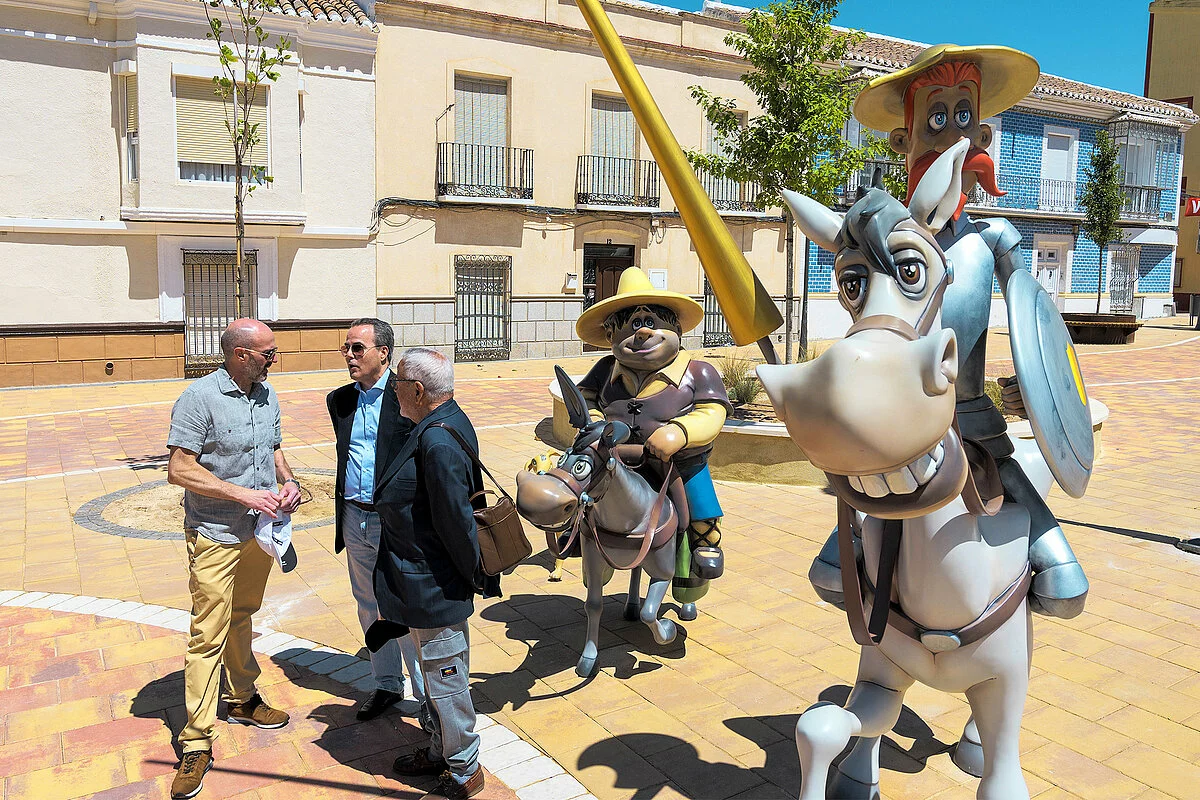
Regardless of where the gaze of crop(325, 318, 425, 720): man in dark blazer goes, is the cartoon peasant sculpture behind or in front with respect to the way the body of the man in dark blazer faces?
behind

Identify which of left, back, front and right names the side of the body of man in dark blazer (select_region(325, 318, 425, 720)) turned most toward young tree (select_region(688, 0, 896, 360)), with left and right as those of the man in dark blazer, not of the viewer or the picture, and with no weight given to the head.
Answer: back

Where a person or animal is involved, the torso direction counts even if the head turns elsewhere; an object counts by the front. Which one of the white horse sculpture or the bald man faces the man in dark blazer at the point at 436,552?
the bald man

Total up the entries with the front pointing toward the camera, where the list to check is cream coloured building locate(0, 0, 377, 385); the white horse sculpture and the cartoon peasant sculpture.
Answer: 3

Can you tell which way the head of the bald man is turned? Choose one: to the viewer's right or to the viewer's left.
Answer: to the viewer's right

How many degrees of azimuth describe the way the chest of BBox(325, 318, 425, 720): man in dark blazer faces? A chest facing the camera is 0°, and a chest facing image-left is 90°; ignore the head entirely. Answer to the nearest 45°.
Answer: approximately 45°

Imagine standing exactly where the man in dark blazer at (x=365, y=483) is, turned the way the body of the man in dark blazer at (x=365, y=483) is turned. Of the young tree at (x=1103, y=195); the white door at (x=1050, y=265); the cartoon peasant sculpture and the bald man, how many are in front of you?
1

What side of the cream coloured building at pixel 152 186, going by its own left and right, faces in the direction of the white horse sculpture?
front

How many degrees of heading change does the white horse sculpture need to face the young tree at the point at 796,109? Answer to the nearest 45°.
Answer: approximately 180°

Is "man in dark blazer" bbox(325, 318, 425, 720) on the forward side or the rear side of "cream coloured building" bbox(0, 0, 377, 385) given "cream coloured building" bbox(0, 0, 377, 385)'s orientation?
on the forward side

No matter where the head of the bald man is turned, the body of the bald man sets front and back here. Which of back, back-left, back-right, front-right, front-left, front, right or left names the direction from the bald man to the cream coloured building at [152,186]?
back-left

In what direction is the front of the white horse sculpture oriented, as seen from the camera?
facing the viewer

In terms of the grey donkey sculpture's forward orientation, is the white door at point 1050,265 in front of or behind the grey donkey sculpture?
behind

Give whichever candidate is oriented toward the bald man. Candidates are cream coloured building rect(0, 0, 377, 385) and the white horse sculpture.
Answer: the cream coloured building

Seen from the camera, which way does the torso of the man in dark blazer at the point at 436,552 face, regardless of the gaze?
to the viewer's left

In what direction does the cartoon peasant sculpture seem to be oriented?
toward the camera

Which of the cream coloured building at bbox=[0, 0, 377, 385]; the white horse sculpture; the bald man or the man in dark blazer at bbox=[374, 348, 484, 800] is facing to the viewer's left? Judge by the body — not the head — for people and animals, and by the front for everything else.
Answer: the man in dark blazer

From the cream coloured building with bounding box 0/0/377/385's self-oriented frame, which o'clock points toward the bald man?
The bald man is roughly at 12 o'clock from the cream coloured building.

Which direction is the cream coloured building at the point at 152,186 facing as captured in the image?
toward the camera

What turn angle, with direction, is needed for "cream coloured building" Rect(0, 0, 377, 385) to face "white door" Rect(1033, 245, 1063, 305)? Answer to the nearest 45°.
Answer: approximately 90° to its left
